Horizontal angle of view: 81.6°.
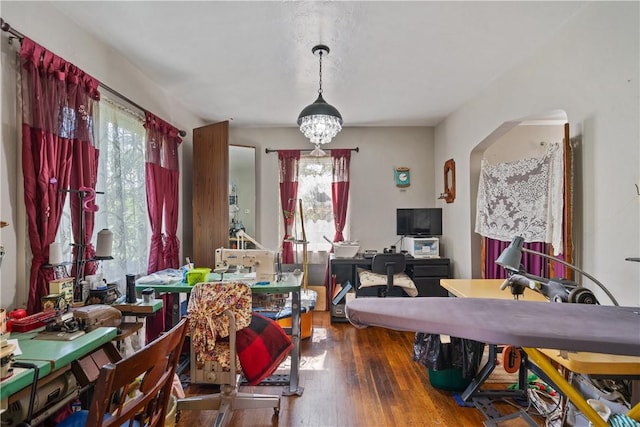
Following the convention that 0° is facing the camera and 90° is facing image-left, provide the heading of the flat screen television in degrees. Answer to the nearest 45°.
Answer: approximately 0°

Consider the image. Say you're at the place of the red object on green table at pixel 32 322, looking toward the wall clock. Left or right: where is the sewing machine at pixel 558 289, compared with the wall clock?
right

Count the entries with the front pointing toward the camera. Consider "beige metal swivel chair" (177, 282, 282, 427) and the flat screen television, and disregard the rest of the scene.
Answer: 1

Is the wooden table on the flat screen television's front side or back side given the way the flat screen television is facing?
on the front side

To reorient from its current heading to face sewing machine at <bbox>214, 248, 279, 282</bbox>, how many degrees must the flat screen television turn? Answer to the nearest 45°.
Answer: approximately 45° to its right

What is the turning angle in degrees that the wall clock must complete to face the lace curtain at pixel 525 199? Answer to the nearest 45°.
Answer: approximately 45° to its left

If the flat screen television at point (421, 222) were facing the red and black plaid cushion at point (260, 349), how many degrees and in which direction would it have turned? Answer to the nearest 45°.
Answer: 0° — it already faces it

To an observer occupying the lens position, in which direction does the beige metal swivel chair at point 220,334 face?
facing away from the viewer and to the right of the viewer

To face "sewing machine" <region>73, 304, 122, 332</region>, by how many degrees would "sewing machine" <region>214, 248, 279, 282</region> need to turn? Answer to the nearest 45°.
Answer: approximately 45° to its right

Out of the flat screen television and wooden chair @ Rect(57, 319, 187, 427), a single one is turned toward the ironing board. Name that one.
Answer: the flat screen television
